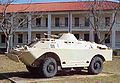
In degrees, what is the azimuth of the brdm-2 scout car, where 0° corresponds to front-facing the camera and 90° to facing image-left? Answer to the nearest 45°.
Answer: approximately 45°
